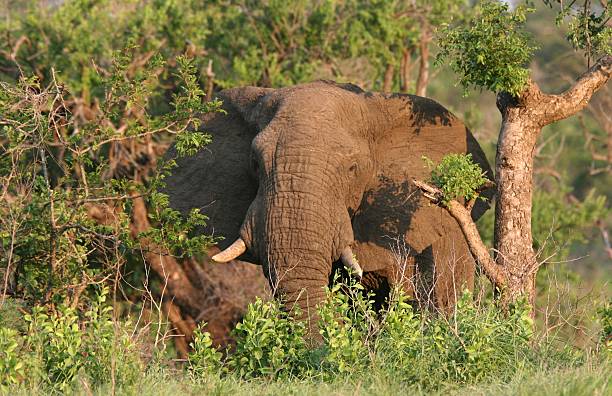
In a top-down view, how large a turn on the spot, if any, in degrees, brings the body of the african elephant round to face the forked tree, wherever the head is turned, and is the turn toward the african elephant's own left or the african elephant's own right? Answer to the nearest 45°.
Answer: approximately 135° to the african elephant's own left

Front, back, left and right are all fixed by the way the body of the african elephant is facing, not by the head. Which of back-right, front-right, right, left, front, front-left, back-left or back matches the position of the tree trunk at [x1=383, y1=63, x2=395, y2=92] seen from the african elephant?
back-right

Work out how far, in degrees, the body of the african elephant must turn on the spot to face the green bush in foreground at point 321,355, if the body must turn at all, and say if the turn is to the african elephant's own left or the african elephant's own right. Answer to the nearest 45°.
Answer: approximately 45° to the african elephant's own left

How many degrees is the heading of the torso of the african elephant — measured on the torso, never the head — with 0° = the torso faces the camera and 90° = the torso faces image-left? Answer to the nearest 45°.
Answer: approximately 45°

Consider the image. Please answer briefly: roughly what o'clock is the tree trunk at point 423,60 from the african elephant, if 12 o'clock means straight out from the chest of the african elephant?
The tree trunk is roughly at 5 o'clock from the african elephant.

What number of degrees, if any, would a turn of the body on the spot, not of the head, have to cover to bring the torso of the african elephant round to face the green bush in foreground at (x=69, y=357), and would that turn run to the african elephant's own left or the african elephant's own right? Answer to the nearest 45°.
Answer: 0° — it already faces it

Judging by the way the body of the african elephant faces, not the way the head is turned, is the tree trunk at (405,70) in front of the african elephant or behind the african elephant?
behind
